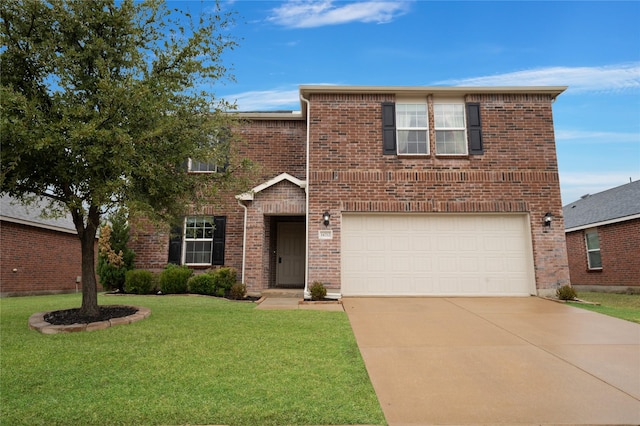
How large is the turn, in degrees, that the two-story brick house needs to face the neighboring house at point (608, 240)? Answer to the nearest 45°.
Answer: approximately 135° to its left

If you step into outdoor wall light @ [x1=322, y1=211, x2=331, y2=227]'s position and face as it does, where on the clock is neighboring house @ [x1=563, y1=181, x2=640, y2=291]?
The neighboring house is roughly at 8 o'clock from the outdoor wall light.

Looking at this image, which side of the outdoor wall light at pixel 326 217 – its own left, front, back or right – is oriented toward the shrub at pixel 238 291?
right

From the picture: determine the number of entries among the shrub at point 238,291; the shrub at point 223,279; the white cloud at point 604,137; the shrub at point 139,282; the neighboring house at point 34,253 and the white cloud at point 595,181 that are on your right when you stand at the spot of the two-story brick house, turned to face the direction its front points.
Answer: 4

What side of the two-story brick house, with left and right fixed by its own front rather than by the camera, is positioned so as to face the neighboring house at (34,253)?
right

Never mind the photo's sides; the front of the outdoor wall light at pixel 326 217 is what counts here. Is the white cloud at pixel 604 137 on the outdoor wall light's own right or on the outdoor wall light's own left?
on the outdoor wall light's own left

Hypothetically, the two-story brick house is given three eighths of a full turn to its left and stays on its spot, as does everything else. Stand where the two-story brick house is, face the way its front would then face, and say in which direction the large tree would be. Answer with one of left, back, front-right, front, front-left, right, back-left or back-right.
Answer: back

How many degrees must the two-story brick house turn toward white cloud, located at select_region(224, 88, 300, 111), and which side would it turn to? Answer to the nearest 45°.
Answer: approximately 135° to its right

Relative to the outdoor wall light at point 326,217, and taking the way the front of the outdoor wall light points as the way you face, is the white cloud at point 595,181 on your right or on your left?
on your left

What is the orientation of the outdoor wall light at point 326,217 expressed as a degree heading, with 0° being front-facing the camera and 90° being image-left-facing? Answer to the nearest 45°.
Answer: approximately 0°

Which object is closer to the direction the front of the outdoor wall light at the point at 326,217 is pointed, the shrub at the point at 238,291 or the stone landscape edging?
the stone landscape edging

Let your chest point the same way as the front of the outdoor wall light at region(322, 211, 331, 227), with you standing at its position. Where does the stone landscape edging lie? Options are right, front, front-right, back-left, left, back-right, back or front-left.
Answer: front-right

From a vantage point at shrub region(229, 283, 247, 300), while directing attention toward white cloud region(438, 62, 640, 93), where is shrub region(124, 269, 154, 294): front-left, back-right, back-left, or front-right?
back-left

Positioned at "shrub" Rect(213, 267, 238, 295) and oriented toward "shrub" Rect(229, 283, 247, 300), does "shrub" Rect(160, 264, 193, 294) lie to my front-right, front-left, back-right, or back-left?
back-right
